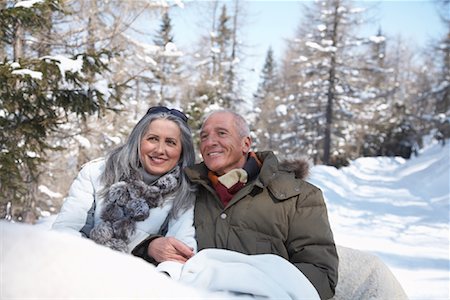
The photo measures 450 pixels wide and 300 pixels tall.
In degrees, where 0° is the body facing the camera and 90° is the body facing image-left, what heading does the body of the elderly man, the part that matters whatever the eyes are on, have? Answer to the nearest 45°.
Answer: approximately 45°

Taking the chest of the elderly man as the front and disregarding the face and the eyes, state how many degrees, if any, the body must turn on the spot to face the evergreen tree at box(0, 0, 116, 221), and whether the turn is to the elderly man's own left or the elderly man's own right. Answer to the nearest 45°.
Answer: approximately 90° to the elderly man's own right

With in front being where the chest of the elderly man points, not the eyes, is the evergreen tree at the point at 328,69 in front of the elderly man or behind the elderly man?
behind

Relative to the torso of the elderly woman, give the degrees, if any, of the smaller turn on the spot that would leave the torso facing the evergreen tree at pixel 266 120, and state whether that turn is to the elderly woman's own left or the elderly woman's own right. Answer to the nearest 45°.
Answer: approximately 180°

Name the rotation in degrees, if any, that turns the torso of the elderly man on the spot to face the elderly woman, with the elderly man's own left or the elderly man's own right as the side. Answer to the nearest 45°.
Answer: approximately 45° to the elderly man's own right

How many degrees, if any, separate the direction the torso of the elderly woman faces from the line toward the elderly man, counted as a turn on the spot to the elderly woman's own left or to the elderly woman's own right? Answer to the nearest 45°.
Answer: approximately 45° to the elderly woman's own left

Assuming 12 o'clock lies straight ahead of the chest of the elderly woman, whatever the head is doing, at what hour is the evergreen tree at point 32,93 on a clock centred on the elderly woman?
The evergreen tree is roughly at 5 o'clock from the elderly woman.

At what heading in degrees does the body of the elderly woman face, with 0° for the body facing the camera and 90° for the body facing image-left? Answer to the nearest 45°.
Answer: approximately 0°

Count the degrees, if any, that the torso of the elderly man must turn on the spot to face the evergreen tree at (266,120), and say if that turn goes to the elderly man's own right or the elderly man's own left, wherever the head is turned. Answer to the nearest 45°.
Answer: approximately 135° to the elderly man's own right
